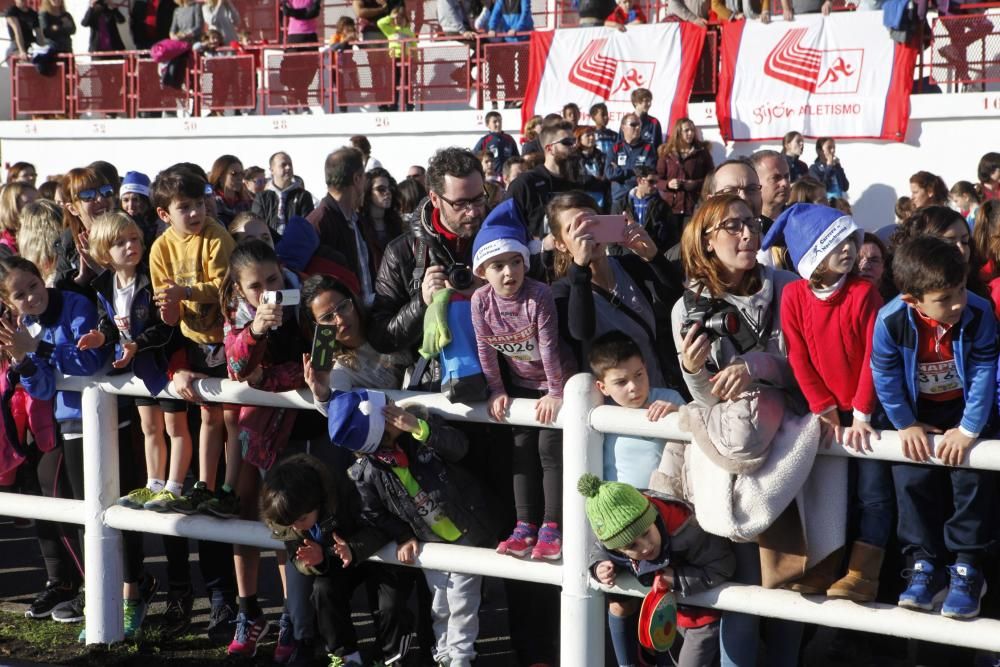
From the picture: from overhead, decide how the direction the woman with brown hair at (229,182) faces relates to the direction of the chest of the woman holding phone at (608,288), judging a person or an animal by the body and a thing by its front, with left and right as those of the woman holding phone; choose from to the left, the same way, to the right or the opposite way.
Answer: the same way

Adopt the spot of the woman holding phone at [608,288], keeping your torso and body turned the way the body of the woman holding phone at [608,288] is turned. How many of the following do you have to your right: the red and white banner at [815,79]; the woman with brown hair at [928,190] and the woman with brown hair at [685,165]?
0

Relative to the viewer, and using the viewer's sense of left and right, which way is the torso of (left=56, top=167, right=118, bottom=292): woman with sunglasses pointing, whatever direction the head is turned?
facing the viewer and to the right of the viewer

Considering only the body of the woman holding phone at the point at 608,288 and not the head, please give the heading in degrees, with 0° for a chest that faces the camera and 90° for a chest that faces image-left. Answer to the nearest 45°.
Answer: approximately 315°

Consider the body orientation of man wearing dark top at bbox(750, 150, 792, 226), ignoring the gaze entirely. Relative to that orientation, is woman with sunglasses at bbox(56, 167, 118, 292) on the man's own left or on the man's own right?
on the man's own right

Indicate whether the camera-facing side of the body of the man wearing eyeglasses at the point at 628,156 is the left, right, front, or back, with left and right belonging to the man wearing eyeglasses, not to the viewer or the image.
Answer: front

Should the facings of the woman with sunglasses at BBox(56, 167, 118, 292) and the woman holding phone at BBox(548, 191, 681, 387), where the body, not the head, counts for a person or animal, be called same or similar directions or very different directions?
same or similar directions

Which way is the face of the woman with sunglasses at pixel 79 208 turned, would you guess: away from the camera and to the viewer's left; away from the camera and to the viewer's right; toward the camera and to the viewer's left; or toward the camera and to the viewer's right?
toward the camera and to the viewer's right

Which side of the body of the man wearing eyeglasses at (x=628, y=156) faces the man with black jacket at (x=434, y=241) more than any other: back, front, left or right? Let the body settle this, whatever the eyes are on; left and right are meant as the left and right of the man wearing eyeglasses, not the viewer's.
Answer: front

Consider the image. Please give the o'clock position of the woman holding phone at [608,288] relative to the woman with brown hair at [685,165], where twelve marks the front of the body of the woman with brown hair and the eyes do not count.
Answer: The woman holding phone is roughly at 12 o'clock from the woman with brown hair.

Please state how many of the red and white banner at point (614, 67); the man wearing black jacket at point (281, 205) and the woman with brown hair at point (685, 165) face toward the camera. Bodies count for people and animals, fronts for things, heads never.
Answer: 3

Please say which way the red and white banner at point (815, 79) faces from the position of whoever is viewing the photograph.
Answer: facing the viewer

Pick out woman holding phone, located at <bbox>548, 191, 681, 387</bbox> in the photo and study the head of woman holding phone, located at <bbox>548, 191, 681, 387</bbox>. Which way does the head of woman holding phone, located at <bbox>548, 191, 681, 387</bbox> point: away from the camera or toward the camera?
toward the camera

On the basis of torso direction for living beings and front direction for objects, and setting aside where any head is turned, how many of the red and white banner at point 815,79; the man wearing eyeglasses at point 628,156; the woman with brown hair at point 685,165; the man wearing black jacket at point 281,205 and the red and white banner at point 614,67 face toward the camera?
5

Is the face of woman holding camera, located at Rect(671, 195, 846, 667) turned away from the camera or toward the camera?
toward the camera

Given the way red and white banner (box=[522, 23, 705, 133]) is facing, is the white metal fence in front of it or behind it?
in front

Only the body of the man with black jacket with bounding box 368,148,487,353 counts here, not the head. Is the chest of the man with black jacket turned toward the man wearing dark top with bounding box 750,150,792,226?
no
